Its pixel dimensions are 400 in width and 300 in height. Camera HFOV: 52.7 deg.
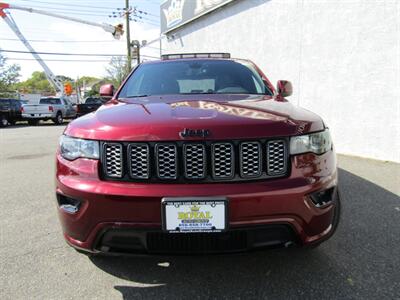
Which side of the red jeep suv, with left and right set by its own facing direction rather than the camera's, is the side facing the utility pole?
back

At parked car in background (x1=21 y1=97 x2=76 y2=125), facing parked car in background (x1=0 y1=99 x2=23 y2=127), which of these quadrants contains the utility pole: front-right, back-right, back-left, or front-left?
back-right

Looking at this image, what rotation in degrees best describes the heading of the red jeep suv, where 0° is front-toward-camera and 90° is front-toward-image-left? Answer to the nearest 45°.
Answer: approximately 0°

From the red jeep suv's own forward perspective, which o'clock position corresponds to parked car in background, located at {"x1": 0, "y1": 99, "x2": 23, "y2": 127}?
The parked car in background is roughly at 5 o'clock from the red jeep suv.

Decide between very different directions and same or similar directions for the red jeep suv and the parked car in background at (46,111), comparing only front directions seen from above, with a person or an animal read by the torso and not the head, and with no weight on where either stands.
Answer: very different directions

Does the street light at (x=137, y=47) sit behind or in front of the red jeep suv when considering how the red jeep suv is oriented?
behind
